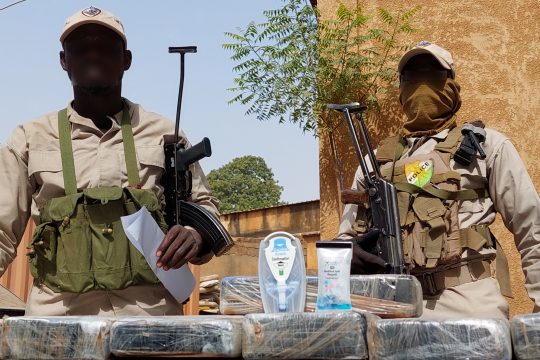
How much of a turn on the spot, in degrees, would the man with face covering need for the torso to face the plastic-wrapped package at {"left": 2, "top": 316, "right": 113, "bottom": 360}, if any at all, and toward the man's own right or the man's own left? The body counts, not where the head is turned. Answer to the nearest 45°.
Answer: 0° — they already face it

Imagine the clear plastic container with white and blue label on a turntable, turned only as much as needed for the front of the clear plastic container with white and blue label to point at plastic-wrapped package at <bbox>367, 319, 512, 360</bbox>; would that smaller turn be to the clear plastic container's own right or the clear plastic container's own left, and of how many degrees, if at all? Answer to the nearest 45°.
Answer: approximately 45° to the clear plastic container's own left

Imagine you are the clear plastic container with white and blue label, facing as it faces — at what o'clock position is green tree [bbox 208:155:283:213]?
The green tree is roughly at 6 o'clock from the clear plastic container with white and blue label.

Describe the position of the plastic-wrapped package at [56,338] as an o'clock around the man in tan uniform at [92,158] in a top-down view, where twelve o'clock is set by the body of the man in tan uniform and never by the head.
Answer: The plastic-wrapped package is roughly at 12 o'clock from the man in tan uniform.

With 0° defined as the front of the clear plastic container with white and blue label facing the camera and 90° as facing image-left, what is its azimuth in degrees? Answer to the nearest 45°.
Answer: approximately 0°

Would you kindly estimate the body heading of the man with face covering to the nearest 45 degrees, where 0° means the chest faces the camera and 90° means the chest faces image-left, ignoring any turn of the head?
approximately 45°

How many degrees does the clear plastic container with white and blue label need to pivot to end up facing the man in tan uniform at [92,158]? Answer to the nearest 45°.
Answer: approximately 135° to its right

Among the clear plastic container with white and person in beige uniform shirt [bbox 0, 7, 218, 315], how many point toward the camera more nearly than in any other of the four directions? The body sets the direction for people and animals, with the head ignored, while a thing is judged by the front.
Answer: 2

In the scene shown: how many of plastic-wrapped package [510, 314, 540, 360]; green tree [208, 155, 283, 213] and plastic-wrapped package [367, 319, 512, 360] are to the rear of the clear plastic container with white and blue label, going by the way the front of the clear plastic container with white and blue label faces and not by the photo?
1
